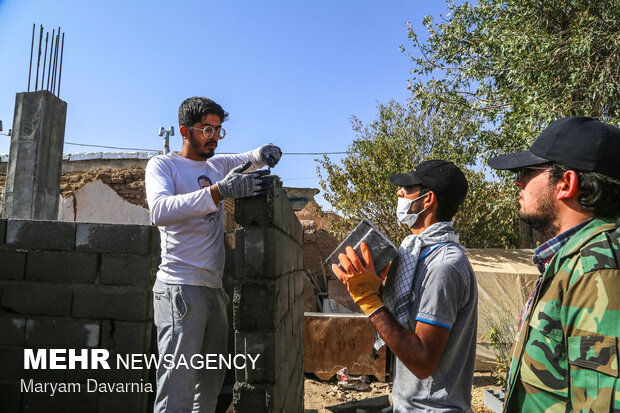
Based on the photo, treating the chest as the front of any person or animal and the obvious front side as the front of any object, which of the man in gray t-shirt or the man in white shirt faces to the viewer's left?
the man in gray t-shirt

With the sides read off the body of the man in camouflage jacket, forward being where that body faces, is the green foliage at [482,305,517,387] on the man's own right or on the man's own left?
on the man's own right

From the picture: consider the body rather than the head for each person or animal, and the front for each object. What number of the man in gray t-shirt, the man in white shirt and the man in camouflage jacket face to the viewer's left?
2

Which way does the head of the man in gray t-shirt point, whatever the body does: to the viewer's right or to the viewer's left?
to the viewer's left

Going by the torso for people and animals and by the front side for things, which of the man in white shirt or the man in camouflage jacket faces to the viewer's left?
the man in camouflage jacket

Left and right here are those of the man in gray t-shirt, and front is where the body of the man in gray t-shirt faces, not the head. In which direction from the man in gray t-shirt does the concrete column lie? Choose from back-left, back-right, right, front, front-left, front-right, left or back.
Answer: front-right

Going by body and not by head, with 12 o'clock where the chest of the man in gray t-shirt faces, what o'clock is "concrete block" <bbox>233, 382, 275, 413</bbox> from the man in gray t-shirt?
The concrete block is roughly at 1 o'clock from the man in gray t-shirt.

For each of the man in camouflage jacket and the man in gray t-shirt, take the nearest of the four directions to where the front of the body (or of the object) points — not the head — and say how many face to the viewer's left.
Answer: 2

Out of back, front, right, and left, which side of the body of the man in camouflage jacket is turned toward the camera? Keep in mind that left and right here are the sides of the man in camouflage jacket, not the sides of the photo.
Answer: left

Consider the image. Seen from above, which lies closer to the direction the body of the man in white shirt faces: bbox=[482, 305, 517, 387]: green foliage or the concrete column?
the green foliage

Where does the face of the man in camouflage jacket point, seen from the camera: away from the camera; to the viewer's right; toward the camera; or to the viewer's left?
to the viewer's left

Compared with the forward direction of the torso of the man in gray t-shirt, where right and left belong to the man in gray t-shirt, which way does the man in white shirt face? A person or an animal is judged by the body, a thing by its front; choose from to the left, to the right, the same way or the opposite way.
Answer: the opposite way

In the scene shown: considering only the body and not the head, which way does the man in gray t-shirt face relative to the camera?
to the viewer's left
